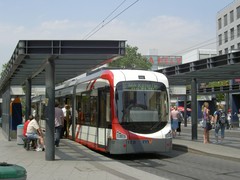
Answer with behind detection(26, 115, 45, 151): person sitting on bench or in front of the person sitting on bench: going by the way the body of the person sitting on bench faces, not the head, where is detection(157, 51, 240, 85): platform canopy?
in front

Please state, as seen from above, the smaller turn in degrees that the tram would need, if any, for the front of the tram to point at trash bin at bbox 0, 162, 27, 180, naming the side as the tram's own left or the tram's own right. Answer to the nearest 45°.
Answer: approximately 45° to the tram's own right

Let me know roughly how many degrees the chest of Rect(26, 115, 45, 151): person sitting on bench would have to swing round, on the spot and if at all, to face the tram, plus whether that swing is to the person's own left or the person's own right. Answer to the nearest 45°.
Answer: approximately 45° to the person's own left

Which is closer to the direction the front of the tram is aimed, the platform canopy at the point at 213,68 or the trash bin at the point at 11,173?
the trash bin

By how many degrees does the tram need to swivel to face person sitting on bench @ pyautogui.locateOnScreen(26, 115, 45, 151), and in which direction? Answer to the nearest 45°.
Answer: approximately 45° to its right

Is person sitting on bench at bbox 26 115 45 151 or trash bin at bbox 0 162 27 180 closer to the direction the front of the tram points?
the trash bin

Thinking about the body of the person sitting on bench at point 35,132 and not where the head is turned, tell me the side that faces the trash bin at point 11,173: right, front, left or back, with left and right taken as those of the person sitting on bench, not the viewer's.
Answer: right

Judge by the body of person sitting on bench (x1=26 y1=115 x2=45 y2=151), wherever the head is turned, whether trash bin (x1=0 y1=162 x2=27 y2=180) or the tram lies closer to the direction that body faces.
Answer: the tram

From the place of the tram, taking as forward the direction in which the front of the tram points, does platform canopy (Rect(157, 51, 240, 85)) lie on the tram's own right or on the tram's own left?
on the tram's own left

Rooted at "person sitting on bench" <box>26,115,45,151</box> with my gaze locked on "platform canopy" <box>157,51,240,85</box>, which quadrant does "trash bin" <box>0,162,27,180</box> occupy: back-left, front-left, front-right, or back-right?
back-right

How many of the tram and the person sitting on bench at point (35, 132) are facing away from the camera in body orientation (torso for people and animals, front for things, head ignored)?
0

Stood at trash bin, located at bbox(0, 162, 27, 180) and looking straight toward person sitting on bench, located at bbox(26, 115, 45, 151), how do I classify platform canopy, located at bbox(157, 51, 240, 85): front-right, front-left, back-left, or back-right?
front-right

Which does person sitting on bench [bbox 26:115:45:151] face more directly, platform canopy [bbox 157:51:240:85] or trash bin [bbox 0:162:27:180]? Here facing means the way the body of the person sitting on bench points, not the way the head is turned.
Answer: the platform canopy

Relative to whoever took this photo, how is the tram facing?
facing the viewer and to the right of the viewer

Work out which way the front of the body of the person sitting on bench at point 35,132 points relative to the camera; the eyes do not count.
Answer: to the viewer's right
